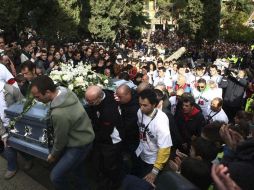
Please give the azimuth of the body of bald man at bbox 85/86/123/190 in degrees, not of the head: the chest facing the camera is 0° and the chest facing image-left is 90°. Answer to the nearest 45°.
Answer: approximately 45°

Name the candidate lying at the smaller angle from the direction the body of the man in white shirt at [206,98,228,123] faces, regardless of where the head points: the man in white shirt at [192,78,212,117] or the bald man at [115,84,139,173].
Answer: the bald man

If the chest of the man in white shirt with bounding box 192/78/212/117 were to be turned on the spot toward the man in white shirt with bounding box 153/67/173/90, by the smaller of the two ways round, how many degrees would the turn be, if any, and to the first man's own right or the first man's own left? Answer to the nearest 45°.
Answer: approximately 135° to the first man's own right

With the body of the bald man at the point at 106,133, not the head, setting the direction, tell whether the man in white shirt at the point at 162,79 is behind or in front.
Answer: behind
